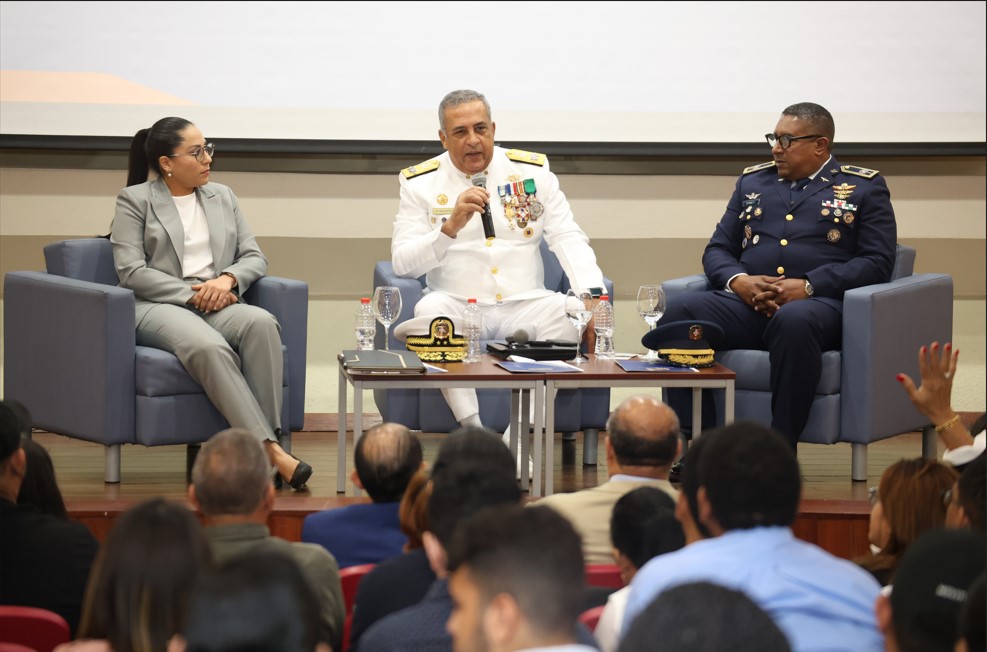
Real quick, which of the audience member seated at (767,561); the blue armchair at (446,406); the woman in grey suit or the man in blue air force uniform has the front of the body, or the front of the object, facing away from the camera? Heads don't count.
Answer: the audience member seated

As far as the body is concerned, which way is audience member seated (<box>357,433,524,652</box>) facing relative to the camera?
away from the camera

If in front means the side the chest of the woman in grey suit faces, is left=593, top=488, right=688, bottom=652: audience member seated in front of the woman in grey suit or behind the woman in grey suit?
in front

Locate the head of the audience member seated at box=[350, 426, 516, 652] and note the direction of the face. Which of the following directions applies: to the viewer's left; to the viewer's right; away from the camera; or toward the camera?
away from the camera

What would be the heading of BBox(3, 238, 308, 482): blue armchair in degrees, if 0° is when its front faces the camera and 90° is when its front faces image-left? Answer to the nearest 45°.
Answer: approximately 315°

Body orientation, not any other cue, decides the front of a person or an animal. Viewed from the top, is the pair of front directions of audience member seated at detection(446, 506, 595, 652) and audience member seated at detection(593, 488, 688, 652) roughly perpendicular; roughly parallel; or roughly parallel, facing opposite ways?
roughly parallel

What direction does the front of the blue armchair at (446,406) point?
toward the camera

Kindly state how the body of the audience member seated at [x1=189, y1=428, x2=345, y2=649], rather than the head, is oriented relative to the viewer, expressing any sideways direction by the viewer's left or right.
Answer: facing away from the viewer

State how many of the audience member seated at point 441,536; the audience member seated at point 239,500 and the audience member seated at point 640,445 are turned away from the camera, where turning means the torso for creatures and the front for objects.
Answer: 3

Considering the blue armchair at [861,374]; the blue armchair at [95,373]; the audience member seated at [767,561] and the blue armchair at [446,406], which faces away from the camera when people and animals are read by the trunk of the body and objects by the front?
the audience member seated

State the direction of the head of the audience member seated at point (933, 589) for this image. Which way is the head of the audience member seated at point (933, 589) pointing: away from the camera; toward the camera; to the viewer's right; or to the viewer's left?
away from the camera

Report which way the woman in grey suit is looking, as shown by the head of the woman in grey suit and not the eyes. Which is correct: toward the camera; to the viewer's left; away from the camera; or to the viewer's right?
to the viewer's right

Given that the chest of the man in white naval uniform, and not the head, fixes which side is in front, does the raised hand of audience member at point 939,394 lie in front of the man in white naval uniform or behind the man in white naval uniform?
in front
